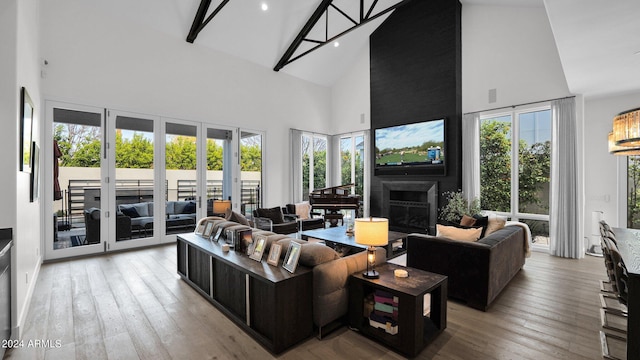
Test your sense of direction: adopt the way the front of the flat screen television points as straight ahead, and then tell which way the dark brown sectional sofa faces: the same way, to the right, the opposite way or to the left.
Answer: to the right

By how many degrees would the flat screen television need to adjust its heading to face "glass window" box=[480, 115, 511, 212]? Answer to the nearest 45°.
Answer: approximately 135° to its left

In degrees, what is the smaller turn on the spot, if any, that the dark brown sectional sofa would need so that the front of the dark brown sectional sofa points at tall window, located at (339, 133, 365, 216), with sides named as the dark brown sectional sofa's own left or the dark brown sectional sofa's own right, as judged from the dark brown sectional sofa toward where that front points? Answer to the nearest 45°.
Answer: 0° — it already faces it

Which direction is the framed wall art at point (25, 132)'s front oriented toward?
to the viewer's right

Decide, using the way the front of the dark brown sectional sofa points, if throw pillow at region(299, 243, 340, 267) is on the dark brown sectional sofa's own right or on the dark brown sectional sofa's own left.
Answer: on the dark brown sectional sofa's own left

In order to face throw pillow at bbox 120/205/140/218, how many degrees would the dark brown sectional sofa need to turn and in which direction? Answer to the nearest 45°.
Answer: approximately 45° to its left

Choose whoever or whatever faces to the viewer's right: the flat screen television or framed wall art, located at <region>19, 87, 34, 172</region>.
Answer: the framed wall art

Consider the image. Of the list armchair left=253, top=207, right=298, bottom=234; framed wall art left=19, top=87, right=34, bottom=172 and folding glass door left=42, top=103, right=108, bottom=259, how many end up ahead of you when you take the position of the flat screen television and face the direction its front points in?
3
